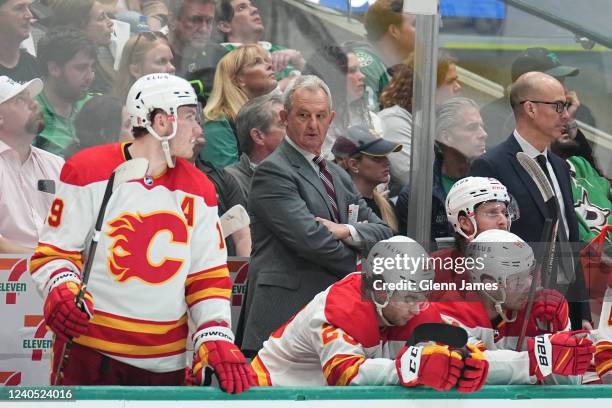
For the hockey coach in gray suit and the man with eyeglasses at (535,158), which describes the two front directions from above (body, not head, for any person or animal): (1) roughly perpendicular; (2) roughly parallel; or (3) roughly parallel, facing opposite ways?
roughly parallel

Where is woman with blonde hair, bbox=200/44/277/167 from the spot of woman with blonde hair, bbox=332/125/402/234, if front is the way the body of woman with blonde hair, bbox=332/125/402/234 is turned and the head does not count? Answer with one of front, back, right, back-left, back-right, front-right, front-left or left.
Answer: back

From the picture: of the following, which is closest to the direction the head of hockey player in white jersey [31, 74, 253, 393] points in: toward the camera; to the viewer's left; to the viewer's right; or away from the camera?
to the viewer's right

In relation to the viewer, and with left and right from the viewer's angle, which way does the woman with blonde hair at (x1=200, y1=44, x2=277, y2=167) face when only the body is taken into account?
facing to the right of the viewer

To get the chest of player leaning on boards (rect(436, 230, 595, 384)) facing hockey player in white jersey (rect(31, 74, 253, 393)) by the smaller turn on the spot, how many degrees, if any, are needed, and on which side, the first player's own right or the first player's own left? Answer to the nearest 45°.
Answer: approximately 135° to the first player's own right

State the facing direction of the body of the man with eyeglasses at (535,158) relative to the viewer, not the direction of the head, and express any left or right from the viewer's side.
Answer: facing the viewer and to the right of the viewer

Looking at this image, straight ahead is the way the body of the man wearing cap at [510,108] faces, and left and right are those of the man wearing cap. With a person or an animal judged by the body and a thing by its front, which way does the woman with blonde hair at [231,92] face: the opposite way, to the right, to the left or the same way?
the same way

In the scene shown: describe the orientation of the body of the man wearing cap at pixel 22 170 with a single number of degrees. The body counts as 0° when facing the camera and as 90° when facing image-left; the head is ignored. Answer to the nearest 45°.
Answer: approximately 315°

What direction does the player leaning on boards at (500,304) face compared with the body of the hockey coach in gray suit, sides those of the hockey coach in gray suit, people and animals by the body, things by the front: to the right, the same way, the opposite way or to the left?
the same way
